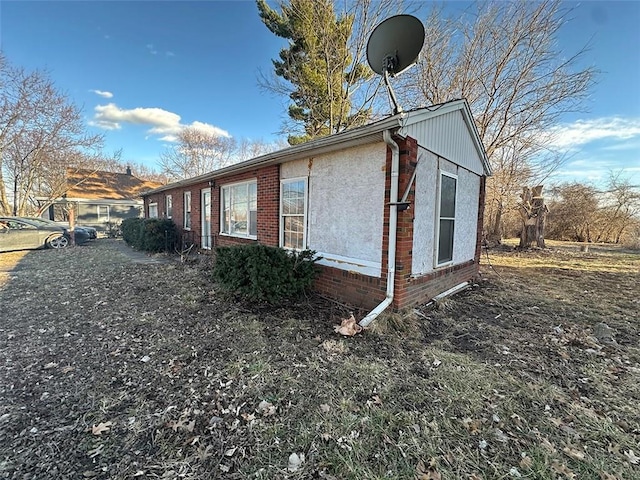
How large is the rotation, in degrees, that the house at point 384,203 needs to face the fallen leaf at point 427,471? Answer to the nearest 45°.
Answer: approximately 45° to its left

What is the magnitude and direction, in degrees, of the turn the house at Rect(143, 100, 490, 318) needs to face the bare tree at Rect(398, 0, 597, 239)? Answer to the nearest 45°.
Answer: approximately 180°

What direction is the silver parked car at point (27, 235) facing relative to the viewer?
to the viewer's right

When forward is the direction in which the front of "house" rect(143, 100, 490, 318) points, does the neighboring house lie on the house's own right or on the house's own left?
on the house's own right

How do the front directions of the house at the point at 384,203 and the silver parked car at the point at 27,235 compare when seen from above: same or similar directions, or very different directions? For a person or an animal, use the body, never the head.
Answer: very different directions

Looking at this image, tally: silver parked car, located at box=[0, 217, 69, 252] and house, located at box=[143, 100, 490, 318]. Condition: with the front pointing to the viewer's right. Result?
1

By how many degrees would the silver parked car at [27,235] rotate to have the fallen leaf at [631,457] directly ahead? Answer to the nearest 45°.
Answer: approximately 90° to its right

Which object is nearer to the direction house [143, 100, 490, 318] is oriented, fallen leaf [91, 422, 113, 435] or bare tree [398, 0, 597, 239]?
the fallen leaf

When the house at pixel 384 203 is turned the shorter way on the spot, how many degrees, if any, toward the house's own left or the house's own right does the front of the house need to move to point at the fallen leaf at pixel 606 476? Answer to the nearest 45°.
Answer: approximately 45° to the house's own left

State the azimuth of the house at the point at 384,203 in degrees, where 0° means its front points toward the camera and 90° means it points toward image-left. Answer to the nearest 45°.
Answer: approximately 45°
